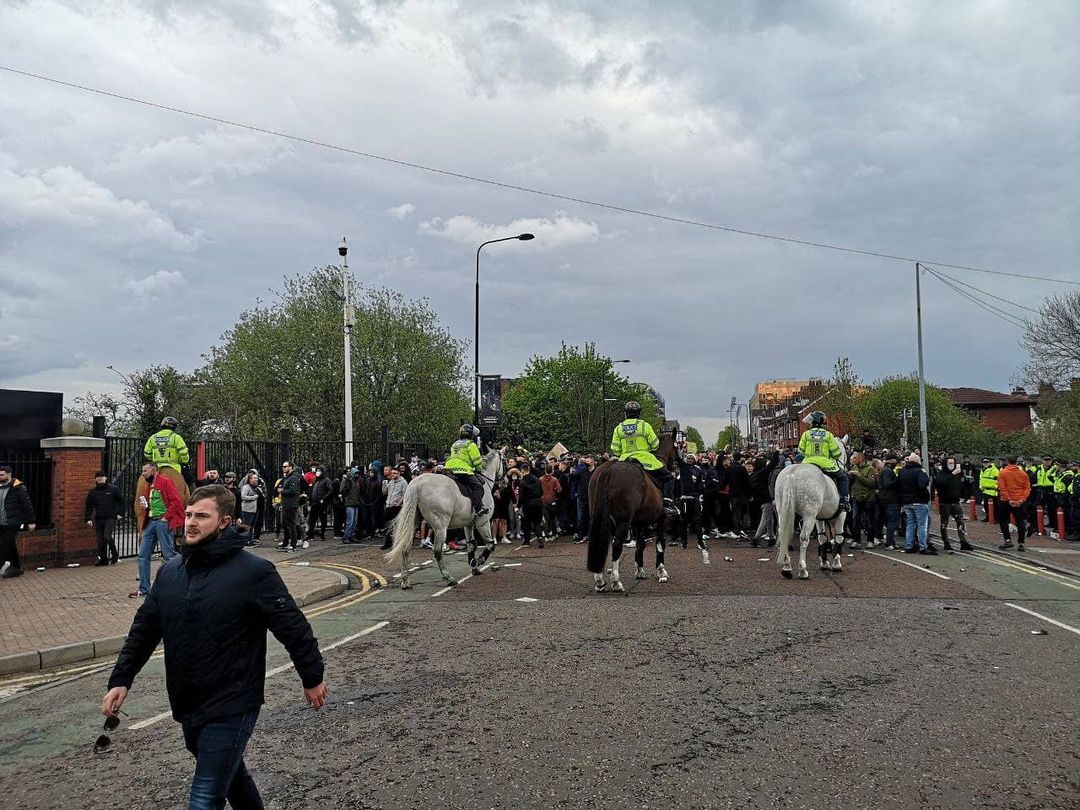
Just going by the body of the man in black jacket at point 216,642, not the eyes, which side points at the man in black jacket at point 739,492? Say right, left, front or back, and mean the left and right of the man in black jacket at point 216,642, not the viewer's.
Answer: back

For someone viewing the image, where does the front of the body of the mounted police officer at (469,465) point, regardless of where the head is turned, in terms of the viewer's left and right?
facing away from the viewer and to the right of the viewer

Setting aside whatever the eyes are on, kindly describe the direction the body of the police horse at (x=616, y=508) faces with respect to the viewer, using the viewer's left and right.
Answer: facing away from the viewer and to the right of the viewer

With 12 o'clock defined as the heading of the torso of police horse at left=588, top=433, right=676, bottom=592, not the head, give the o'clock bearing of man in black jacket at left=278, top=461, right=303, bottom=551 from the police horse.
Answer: The man in black jacket is roughly at 9 o'clock from the police horse.

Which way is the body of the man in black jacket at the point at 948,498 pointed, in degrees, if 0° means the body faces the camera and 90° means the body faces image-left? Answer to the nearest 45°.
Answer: approximately 0°

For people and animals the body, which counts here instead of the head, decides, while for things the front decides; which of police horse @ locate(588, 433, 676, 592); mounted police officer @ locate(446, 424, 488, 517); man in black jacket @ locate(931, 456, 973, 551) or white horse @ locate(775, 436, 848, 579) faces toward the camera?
the man in black jacket

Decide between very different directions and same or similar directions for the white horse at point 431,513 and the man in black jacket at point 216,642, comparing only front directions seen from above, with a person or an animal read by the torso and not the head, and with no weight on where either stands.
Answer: very different directions

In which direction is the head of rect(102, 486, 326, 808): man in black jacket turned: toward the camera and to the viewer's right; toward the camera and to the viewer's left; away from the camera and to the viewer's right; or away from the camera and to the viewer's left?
toward the camera and to the viewer's left

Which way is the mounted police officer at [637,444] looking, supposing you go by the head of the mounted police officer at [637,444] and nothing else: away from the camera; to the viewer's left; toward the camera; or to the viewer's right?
away from the camera

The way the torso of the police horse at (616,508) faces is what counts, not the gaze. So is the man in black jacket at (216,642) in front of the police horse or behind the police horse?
behind

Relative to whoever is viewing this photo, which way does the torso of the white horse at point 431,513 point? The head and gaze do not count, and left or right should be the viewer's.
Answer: facing away from the viewer and to the right of the viewer
